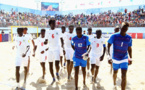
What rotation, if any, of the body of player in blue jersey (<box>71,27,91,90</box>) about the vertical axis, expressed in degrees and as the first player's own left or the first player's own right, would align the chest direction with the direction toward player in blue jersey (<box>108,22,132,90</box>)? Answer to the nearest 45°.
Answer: approximately 45° to the first player's own left

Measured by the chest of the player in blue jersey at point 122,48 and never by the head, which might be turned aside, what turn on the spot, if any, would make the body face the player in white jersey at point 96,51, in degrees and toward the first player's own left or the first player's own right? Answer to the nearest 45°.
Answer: approximately 135° to the first player's own right

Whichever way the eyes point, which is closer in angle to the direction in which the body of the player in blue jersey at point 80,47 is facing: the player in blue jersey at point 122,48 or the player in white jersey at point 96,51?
the player in blue jersey

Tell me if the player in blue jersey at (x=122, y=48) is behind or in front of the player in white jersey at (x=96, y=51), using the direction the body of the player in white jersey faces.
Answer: in front

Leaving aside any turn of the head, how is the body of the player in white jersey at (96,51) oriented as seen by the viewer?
toward the camera

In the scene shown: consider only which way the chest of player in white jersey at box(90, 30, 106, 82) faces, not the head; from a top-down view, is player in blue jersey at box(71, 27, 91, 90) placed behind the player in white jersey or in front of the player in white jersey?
in front

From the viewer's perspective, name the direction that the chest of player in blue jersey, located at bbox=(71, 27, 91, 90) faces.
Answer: toward the camera

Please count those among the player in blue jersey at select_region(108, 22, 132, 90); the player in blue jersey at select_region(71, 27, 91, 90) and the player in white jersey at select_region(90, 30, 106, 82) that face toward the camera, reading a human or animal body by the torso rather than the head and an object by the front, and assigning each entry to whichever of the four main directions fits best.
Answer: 3

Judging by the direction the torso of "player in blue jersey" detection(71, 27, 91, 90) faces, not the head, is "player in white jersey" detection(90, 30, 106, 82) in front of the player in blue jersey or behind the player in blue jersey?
behind

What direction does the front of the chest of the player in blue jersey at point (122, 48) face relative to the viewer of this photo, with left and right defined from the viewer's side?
facing the viewer

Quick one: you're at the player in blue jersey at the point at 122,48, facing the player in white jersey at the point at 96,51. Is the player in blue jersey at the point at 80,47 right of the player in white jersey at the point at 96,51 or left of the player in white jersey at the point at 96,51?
left

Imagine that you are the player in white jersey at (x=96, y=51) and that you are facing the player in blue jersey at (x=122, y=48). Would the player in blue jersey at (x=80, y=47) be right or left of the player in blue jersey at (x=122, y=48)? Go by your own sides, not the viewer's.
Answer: right
